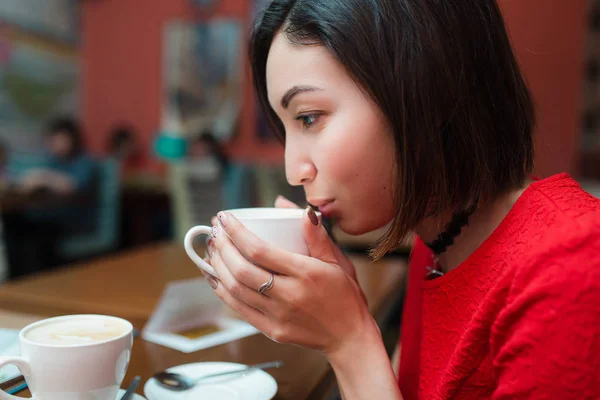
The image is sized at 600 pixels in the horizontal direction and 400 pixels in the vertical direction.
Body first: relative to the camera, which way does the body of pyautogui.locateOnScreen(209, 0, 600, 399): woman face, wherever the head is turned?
to the viewer's left

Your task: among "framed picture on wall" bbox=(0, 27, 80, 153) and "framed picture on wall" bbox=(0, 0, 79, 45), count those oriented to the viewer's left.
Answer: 0

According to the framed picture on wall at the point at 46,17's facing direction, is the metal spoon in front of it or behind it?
in front

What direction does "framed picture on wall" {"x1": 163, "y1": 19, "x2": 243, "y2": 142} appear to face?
toward the camera

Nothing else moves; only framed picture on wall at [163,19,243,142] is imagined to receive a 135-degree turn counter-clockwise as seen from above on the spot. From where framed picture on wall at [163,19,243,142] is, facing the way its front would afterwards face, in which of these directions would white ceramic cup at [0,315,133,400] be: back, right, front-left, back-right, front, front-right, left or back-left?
back-right

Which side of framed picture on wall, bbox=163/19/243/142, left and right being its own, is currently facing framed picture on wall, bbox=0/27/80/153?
right

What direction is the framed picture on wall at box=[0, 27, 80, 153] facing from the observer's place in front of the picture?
facing the viewer and to the right of the viewer

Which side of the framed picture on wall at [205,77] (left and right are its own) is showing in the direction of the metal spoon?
front

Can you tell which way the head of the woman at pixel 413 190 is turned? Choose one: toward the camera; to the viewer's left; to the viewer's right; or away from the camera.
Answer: to the viewer's left

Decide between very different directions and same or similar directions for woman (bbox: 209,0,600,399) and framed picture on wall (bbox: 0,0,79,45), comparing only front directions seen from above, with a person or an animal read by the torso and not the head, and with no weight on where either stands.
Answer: very different directions

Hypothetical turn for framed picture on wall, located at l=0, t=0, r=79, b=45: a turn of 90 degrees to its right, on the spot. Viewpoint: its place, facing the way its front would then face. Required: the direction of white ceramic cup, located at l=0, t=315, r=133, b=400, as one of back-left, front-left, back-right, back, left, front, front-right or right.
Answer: front-left

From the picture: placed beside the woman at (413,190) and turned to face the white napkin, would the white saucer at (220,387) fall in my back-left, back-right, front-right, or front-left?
front-left

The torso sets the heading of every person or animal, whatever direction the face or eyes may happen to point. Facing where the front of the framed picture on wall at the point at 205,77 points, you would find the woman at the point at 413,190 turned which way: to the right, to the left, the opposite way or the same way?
to the right

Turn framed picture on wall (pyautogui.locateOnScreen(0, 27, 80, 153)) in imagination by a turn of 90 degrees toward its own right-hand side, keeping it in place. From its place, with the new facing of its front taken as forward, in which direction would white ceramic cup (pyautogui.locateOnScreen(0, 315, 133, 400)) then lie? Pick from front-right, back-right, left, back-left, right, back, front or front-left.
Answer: front-left

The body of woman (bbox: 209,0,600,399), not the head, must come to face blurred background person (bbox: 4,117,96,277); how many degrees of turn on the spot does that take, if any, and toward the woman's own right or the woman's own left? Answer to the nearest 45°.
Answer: approximately 45° to the woman's own right

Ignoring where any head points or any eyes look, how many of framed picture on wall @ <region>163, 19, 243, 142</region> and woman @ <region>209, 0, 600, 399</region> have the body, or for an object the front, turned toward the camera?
1
